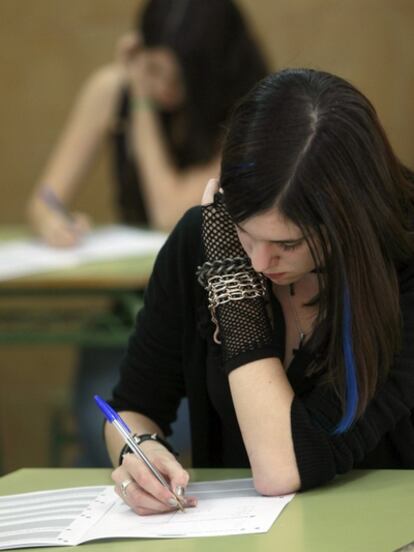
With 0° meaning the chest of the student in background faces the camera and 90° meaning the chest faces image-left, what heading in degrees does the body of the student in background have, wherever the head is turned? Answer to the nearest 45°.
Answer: approximately 45°

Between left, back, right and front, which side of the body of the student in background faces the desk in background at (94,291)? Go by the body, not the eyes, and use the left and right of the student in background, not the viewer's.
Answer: front

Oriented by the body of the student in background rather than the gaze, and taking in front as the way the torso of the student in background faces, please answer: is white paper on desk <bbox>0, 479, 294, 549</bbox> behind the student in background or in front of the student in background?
in front
